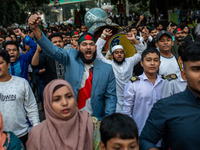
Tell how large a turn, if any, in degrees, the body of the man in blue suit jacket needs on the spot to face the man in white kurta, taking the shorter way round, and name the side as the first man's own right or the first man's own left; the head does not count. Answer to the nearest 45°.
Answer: approximately 135° to the first man's own left

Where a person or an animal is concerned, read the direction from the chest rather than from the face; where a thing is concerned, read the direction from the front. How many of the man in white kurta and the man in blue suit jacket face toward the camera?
2

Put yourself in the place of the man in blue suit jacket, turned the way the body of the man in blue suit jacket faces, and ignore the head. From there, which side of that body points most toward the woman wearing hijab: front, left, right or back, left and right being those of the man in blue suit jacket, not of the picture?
front

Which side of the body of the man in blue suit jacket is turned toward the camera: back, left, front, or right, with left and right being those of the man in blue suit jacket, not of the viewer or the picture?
front

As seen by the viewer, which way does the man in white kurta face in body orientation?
toward the camera
